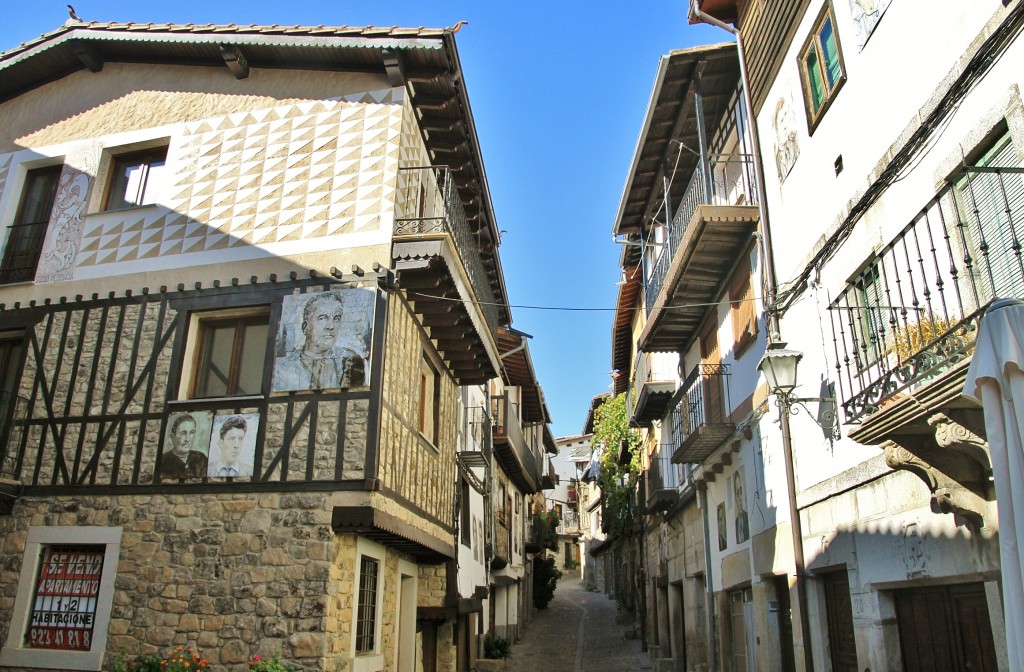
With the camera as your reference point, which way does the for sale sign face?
facing the viewer

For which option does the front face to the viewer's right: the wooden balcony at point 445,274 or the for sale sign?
the wooden balcony

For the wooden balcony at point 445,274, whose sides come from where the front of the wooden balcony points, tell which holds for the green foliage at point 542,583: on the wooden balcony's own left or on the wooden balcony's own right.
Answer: on the wooden balcony's own left

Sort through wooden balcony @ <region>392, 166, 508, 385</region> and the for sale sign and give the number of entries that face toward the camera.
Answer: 1

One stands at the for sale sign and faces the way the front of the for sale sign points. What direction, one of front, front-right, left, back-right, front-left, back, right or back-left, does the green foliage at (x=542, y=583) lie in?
back-left

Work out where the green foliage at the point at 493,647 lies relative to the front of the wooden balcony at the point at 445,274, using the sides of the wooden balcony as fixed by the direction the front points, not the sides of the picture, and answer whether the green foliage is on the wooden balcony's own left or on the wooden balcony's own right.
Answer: on the wooden balcony's own left

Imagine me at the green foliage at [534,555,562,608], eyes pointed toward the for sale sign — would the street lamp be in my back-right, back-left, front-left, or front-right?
front-left

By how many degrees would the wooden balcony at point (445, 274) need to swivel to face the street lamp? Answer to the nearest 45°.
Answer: approximately 45° to its right

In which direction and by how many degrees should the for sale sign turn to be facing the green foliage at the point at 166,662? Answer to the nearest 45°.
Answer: approximately 45° to its left

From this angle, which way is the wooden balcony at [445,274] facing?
to the viewer's right

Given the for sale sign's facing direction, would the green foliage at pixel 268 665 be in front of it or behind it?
in front

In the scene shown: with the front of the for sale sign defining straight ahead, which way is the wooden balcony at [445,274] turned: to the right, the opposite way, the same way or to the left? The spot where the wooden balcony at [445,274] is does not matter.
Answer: to the left
